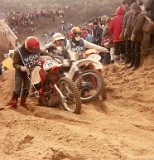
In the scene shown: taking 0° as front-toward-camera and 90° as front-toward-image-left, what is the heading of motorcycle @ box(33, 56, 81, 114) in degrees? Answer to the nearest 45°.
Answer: approximately 315°

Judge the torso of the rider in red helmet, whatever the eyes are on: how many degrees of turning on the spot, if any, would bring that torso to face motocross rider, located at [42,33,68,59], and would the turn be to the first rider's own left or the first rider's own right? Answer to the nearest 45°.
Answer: approximately 90° to the first rider's own left

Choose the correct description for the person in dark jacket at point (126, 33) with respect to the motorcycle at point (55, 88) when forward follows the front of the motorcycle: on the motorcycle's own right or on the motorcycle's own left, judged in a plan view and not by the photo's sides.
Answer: on the motorcycle's own left

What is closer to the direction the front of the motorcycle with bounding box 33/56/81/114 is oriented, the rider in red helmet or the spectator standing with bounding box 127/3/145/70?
the spectator standing

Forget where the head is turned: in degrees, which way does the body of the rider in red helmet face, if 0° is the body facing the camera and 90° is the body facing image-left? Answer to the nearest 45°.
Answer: approximately 315°
